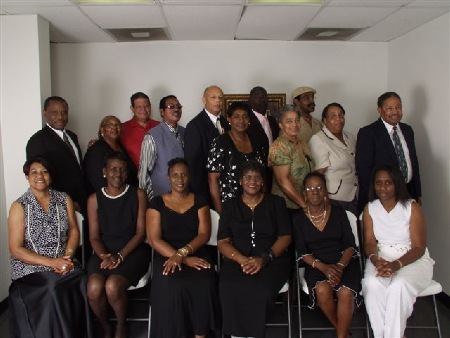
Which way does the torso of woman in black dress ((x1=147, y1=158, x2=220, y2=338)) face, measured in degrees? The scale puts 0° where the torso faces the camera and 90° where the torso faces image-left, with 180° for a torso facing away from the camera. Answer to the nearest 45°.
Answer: approximately 0°

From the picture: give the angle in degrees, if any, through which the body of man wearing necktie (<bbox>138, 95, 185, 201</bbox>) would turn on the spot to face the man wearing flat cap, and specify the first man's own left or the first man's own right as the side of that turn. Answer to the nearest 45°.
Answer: approximately 45° to the first man's own left

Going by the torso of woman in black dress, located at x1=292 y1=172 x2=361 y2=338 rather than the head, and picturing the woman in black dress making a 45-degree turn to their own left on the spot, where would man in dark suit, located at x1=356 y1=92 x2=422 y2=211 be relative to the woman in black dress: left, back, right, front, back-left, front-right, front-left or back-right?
left

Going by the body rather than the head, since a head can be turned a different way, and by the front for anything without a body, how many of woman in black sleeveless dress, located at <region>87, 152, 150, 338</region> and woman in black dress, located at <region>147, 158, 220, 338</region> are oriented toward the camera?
2

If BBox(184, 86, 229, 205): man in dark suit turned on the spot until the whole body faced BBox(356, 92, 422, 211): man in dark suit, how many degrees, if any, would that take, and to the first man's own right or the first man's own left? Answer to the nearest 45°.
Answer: approximately 45° to the first man's own left
